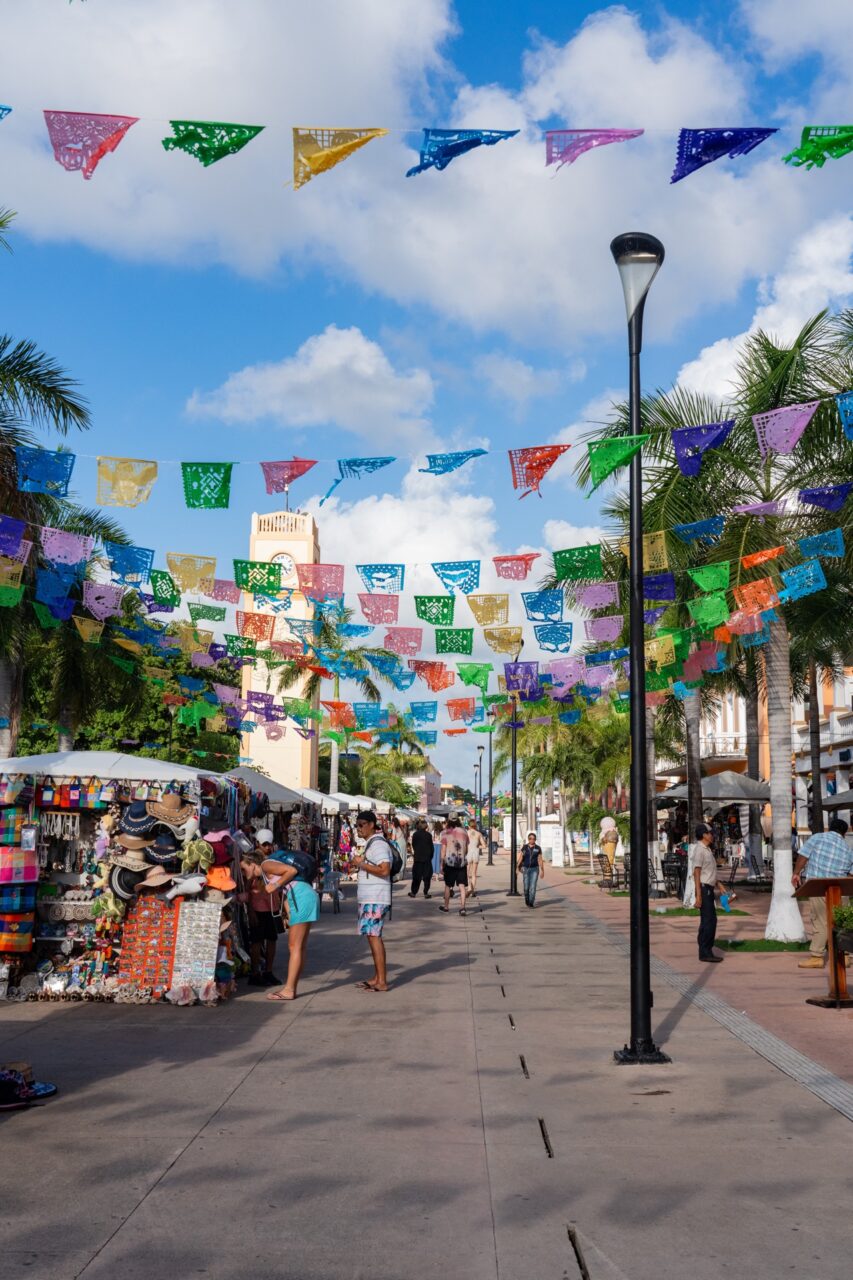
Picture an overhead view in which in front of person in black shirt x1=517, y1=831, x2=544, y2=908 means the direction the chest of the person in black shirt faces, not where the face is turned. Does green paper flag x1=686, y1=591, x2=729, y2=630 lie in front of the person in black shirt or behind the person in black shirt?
in front

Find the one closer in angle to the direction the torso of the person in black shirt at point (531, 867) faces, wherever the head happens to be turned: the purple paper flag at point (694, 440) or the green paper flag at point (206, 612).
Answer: the purple paper flag

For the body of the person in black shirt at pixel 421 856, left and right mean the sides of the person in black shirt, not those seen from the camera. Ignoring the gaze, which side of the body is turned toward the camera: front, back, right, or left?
back

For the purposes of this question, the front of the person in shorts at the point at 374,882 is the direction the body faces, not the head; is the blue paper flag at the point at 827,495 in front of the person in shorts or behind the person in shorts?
behind

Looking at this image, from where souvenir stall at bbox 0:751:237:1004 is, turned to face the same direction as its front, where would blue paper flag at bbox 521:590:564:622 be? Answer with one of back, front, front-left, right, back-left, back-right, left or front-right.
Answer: back-left

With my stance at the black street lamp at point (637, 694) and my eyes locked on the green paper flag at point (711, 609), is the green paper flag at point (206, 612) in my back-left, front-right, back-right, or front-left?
front-left

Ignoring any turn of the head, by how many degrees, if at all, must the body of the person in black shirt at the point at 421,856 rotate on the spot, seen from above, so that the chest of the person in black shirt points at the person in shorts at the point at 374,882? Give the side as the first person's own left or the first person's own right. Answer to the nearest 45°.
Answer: approximately 180°

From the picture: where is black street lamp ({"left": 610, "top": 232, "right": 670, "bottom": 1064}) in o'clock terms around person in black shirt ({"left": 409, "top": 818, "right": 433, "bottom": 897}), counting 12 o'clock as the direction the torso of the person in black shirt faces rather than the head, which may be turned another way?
The black street lamp is roughly at 6 o'clock from the person in black shirt.

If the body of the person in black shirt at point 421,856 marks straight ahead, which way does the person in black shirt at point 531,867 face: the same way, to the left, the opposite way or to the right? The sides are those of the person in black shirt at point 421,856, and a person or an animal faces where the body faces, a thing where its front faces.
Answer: the opposite way
